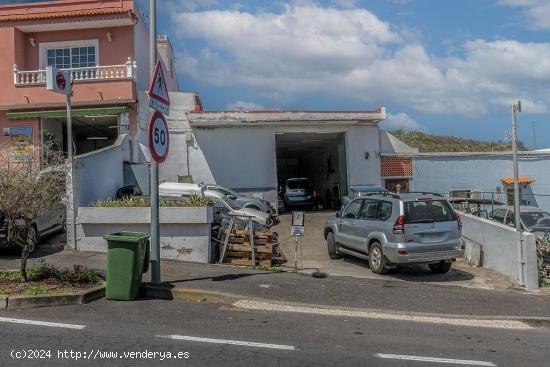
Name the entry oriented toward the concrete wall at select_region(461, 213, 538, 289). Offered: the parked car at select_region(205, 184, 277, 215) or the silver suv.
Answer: the parked car

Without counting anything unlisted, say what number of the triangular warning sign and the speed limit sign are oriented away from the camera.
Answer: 0

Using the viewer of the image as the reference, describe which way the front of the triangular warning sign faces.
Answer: facing the viewer and to the right of the viewer

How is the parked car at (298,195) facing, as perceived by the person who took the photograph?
facing away from the viewer

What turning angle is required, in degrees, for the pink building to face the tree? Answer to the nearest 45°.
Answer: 0° — it already faces it

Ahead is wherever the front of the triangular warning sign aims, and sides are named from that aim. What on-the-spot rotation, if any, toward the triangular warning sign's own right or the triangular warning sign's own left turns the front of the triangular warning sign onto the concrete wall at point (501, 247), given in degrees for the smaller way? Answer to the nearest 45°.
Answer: approximately 45° to the triangular warning sign's own left

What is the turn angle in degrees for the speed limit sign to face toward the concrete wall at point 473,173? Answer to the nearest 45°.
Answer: approximately 90° to its left

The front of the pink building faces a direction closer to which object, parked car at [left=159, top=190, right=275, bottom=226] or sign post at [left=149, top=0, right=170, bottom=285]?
the sign post

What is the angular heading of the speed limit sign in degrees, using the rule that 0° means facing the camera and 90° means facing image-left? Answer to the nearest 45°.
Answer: approximately 315°

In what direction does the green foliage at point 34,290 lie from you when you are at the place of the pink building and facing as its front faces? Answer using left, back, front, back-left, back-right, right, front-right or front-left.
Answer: front

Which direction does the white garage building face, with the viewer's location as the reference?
facing the viewer

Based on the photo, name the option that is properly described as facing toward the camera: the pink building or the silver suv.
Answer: the pink building

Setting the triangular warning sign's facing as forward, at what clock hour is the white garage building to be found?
The white garage building is roughly at 8 o'clock from the triangular warning sign.
